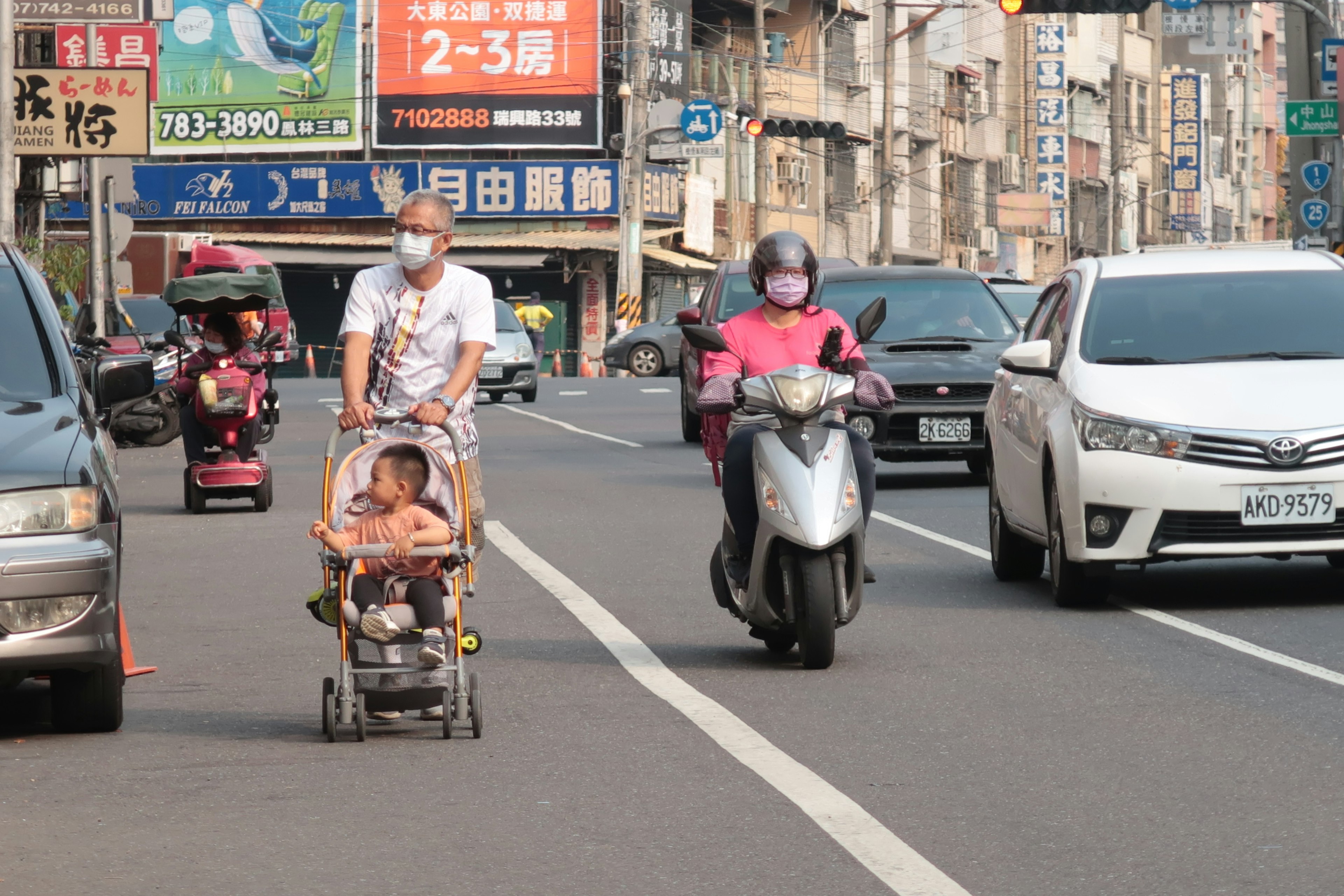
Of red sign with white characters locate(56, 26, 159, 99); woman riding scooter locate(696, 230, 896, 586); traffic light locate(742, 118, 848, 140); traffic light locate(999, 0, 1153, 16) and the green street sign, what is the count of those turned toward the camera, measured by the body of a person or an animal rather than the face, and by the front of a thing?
5

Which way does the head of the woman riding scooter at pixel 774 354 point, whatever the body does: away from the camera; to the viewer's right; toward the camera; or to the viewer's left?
toward the camera

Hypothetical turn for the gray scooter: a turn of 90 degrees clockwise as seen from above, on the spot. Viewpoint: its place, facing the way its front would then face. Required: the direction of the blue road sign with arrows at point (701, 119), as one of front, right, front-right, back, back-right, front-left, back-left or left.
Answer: right

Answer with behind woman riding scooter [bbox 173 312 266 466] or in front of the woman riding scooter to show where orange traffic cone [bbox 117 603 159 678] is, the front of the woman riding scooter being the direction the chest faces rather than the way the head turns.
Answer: in front

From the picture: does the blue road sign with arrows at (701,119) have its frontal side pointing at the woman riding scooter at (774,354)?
yes

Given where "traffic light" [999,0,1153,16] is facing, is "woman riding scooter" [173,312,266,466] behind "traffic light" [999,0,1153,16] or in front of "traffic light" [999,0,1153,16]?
in front

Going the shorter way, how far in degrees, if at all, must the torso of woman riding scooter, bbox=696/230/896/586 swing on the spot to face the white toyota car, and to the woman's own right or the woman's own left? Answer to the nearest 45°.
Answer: approximately 135° to the woman's own left

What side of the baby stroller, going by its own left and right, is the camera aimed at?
front

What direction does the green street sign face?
toward the camera

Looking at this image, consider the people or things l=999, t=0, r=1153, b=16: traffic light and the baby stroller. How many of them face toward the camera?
2

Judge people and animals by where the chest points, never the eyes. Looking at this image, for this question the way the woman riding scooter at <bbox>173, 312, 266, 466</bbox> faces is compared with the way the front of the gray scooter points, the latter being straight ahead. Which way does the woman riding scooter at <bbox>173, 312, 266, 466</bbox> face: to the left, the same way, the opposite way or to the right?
the same way

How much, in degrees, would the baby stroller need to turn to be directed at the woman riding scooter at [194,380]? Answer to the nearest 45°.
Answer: approximately 180°

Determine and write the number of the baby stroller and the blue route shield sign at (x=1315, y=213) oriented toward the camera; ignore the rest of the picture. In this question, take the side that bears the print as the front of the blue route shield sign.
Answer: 2

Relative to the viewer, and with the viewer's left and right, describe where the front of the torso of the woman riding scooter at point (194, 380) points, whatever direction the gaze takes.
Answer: facing the viewer

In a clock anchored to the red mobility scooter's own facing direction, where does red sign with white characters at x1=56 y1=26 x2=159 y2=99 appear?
The red sign with white characters is roughly at 6 o'clock from the red mobility scooter.

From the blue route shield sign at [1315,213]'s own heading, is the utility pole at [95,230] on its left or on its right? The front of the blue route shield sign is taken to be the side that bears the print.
on its right

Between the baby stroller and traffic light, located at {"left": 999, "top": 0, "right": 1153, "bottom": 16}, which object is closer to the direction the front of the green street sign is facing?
the baby stroller
